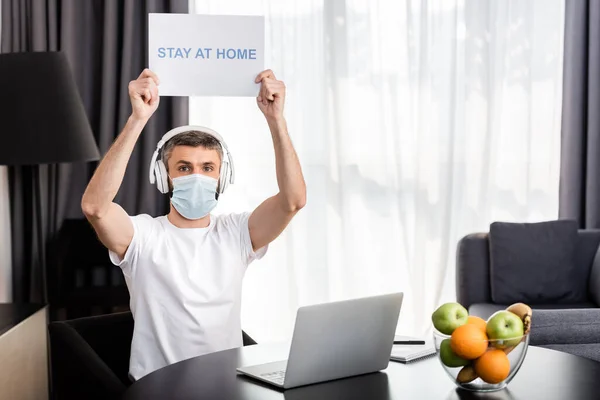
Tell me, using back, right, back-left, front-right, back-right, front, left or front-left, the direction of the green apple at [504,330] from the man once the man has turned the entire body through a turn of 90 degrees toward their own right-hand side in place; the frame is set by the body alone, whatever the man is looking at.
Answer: back-left

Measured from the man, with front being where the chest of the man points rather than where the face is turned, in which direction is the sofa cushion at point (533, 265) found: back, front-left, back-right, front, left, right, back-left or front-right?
back-left

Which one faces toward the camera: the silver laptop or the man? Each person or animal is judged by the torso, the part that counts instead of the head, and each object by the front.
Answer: the man

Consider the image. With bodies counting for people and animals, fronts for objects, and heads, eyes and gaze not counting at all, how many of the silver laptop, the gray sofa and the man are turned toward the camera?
2

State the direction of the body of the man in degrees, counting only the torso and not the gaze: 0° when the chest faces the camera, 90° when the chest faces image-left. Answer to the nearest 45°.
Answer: approximately 0°

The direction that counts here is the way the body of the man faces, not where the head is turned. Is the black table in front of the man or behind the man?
in front

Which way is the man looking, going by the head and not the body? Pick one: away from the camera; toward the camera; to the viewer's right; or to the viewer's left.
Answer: toward the camera

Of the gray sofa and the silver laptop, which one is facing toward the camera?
the gray sofa

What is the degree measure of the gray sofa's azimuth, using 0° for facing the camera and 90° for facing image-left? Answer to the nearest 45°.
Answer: approximately 0°

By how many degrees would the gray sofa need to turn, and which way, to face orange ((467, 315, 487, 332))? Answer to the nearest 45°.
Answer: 0° — it already faces it

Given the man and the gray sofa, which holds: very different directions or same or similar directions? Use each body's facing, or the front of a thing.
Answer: same or similar directions

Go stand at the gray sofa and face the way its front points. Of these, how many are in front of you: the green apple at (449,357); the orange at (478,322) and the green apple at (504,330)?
3

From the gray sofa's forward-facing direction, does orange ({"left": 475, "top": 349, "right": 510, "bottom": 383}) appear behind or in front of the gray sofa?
in front

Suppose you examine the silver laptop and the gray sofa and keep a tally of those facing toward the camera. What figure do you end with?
1

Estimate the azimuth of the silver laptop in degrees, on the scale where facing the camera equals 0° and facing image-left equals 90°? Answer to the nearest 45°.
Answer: approximately 135°
